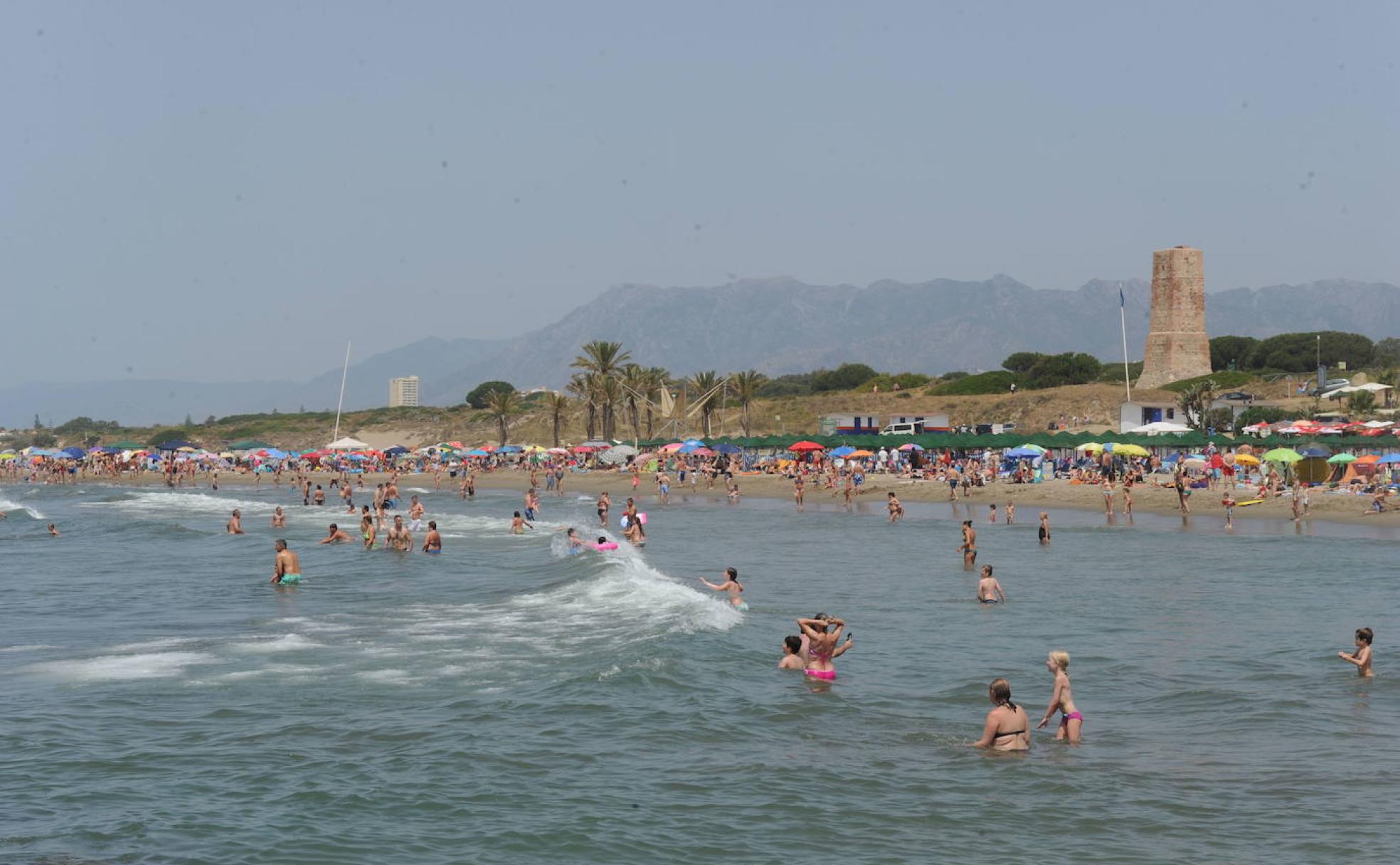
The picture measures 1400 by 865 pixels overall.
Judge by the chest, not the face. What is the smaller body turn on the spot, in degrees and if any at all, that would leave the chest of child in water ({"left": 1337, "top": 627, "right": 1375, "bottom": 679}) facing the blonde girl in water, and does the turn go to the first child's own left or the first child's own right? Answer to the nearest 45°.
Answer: approximately 45° to the first child's own left

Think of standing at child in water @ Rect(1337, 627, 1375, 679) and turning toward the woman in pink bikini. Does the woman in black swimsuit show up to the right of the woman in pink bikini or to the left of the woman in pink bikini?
left

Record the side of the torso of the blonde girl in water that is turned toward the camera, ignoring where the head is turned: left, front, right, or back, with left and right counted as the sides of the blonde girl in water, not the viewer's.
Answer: left

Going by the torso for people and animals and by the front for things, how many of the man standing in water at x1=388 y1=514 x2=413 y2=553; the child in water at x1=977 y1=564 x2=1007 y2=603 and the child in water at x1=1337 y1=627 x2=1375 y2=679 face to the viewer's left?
1

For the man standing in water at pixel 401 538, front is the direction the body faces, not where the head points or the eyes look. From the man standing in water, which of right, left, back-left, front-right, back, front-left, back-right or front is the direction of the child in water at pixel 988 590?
front-left

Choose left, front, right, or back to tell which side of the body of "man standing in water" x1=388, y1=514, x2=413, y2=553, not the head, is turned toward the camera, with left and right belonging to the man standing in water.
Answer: front

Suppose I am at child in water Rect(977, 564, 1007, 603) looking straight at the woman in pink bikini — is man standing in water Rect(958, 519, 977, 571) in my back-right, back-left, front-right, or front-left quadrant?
back-right

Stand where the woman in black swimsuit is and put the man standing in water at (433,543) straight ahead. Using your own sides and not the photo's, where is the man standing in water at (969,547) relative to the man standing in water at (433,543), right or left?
right
